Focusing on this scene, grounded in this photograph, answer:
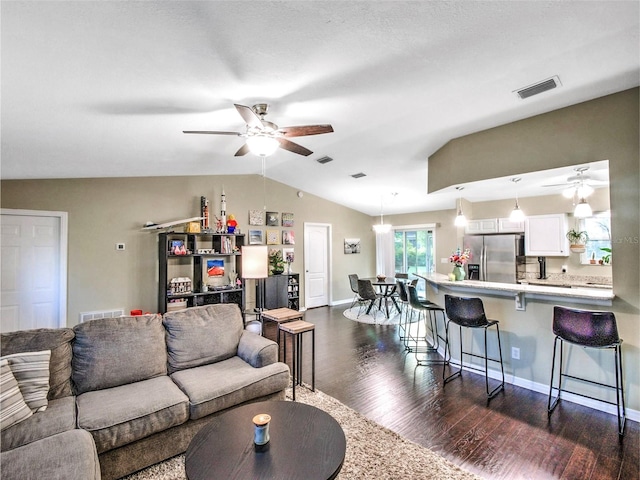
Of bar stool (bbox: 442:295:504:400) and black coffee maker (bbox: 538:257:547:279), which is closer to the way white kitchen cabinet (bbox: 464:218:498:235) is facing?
the bar stool

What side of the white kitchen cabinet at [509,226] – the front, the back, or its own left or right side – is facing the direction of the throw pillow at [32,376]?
front

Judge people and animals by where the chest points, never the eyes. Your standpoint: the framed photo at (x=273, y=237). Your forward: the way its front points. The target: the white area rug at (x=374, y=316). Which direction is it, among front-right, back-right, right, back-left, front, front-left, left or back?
left

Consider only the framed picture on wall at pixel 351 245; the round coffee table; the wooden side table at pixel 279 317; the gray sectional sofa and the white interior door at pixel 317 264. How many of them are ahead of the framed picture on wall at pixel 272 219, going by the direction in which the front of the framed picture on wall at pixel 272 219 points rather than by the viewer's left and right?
3

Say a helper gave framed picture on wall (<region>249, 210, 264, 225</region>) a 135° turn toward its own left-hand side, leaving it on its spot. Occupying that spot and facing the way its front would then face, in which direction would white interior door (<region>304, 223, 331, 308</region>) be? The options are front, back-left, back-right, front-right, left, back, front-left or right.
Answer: front

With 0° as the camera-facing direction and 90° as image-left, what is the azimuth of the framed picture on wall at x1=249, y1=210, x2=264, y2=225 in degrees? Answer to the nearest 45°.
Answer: approximately 0°

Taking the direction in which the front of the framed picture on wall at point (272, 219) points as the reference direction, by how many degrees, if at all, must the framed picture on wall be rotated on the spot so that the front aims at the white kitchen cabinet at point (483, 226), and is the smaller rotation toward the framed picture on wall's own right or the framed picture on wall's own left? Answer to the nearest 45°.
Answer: approximately 90° to the framed picture on wall's own left

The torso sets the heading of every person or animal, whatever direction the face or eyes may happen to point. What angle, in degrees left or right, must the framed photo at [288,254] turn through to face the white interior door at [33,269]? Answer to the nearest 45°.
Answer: approximately 90° to its right

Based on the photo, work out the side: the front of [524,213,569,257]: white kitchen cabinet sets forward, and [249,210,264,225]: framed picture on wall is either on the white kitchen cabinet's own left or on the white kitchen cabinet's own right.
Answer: on the white kitchen cabinet's own right

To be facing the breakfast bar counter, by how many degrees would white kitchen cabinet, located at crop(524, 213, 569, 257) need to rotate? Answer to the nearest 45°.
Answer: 0° — it already faces it

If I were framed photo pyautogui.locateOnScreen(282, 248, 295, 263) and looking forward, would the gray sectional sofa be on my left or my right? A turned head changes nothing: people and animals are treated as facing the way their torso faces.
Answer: on my right

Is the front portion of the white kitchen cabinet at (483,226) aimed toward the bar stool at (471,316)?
yes
